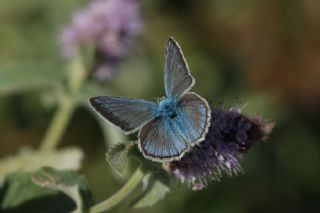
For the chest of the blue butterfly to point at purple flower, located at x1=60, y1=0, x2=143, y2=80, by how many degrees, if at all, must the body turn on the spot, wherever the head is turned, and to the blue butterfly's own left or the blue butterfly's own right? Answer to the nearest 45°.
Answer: approximately 45° to the blue butterfly's own right

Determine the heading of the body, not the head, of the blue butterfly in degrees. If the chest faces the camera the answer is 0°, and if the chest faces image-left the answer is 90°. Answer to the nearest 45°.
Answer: approximately 135°
